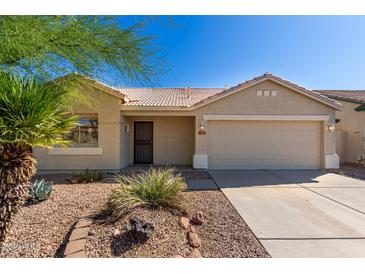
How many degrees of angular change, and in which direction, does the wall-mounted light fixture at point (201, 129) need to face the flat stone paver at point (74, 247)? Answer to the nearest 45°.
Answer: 0° — it already faces it

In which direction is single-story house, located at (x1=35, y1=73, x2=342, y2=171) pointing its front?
toward the camera

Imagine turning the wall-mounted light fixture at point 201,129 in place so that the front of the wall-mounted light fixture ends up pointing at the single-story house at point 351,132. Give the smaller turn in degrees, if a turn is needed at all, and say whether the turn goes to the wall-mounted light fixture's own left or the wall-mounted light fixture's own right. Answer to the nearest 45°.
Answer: approximately 90° to the wall-mounted light fixture's own left

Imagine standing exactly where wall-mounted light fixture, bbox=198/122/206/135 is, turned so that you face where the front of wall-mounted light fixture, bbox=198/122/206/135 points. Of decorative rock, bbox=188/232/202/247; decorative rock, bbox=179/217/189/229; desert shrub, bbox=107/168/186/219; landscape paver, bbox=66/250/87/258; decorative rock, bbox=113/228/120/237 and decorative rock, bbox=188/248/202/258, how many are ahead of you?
6

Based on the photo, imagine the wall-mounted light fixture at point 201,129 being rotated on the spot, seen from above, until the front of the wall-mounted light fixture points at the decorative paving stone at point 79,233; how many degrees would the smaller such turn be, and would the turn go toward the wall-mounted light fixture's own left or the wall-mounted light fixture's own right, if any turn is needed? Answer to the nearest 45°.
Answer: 0° — it already faces it

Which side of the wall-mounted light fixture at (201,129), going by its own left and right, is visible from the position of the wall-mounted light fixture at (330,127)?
left

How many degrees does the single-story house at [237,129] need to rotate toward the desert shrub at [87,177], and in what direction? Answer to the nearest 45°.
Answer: approximately 90° to its right

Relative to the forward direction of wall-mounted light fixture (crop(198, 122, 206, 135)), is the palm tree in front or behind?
in front

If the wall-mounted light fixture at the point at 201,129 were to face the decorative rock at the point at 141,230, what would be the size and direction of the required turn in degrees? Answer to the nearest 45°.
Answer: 0° — it already faces it

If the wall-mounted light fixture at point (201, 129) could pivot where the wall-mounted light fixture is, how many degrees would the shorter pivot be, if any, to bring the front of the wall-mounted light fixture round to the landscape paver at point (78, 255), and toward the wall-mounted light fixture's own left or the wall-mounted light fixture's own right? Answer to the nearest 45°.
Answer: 0° — it already faces it

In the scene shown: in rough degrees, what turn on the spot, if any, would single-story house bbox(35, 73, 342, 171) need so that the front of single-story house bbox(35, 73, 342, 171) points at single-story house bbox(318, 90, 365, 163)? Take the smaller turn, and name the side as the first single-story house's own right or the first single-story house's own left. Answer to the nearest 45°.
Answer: approximately 90° to the first single-story house's own left

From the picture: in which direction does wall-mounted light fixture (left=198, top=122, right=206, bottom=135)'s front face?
toward the camera

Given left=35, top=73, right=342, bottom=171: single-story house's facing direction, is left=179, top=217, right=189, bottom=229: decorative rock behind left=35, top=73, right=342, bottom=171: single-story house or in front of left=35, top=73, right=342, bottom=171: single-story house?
in front

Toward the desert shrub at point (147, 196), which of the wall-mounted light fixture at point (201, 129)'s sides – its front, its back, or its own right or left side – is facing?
front

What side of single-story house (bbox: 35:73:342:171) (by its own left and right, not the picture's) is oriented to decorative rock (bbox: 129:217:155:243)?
front
